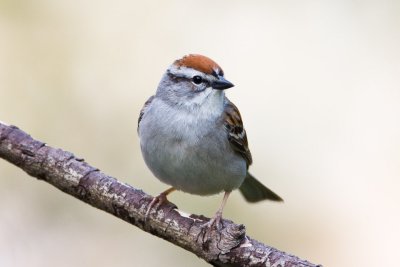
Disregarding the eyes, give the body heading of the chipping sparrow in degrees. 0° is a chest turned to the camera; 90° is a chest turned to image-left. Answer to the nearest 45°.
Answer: approximately 45°
